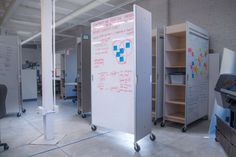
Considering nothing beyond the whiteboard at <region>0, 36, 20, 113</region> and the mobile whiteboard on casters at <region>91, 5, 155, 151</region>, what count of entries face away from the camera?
0

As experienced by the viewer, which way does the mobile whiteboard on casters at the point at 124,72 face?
facing the viewer and to the left of the viewer

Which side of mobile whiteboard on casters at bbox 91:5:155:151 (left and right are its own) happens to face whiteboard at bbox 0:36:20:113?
right

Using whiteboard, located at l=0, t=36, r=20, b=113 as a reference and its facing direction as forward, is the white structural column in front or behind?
in front

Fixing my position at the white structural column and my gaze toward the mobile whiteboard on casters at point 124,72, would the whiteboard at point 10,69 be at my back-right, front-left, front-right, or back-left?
back-left

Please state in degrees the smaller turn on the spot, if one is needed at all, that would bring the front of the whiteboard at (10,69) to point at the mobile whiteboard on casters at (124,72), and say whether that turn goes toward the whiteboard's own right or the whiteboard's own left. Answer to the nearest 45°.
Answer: approximately 45° to the whiteboard's own left

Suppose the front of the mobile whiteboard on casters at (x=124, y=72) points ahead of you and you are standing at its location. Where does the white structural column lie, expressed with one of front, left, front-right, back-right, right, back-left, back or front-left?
front-right

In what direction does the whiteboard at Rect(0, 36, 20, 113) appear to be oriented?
toward the camera
